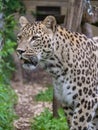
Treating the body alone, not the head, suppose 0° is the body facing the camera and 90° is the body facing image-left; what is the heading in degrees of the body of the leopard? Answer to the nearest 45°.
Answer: approximately 45°

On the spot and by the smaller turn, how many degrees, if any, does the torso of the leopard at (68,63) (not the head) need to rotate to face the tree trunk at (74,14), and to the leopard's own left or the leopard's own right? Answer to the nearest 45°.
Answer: approximately 135° to the leopard's own right
